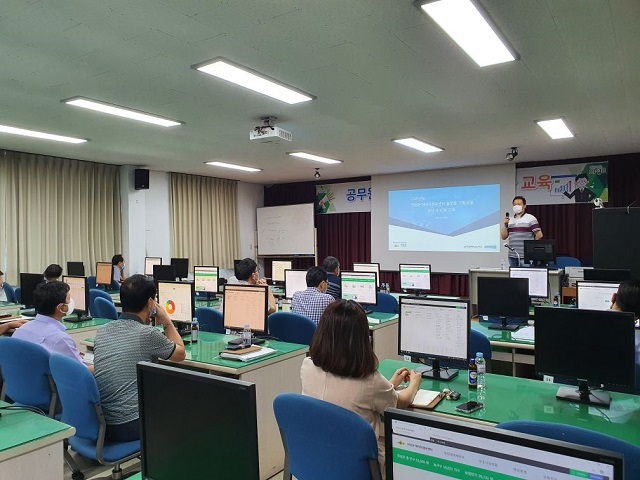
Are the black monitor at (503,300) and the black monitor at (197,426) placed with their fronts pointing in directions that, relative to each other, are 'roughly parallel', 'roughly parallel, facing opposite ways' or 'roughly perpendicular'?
roughly parallel

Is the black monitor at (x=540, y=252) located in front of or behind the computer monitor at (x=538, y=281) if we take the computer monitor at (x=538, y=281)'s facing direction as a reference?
behind

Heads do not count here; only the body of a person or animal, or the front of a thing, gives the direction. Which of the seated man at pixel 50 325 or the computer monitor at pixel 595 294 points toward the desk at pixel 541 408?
the computer monitor

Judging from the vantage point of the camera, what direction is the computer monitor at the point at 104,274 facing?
facing the viewer and to the left of the viewer

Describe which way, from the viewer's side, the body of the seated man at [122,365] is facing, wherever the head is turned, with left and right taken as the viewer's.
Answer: facing away from the viewer and to the right of the viewer

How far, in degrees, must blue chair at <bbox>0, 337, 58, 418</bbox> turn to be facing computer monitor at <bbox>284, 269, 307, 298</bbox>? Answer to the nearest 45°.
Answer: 0° — it already faces it

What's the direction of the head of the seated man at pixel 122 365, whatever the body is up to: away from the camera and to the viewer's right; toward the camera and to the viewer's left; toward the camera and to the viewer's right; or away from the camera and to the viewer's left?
away from the camera and to the viewer's right

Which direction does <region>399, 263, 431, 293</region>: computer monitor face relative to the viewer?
toward the camera

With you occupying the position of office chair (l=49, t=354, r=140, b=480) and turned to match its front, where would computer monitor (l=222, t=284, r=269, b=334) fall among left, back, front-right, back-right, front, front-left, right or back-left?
front

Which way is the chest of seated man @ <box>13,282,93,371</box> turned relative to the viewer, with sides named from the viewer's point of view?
facing away from the viewer and to the right of the viewer

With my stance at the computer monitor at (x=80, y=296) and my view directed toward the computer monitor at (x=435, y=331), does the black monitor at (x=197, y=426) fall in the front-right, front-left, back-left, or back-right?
front-right

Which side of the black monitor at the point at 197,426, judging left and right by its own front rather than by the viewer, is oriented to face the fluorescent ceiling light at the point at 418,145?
back

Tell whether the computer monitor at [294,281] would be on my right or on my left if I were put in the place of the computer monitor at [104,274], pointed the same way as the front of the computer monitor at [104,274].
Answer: on my left

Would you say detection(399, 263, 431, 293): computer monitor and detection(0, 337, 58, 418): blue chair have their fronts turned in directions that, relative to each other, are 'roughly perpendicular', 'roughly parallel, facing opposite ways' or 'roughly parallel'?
roughly parallel, facing opposite ways
